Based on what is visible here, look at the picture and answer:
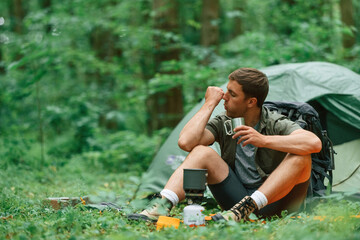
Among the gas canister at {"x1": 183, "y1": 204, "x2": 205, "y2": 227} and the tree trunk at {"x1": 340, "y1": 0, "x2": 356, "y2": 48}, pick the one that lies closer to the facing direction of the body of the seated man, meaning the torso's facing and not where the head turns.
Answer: the gas canister

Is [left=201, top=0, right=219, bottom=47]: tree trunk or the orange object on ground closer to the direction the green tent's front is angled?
the orange object on ground

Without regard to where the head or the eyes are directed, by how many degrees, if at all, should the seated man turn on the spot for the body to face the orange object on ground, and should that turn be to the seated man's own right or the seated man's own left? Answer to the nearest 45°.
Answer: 0° — they already face it

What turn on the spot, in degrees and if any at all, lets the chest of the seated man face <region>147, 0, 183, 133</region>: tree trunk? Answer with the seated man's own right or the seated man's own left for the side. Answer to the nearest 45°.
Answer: approximately 135° to the seated man's own right

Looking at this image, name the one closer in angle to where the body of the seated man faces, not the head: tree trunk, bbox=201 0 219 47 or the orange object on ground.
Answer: the orange object on ground

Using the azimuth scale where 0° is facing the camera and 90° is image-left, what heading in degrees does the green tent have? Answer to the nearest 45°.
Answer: approximately 0°

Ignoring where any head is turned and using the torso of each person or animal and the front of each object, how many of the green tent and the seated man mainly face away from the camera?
0

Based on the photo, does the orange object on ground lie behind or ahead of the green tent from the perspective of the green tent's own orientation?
ahead

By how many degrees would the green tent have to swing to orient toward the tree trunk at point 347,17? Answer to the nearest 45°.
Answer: approximately 180°

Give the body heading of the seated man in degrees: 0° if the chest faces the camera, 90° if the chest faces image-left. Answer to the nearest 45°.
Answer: approximately 45°

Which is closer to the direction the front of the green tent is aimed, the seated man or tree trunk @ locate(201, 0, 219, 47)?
the seated man

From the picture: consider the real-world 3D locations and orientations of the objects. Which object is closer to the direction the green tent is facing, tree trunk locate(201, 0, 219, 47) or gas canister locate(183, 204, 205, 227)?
the gas canister

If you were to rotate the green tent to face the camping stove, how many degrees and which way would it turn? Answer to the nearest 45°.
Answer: approximately 45° to its right

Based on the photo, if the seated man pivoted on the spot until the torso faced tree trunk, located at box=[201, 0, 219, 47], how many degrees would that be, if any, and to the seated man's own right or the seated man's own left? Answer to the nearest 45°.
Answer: approximately 135° to the seated man's own right

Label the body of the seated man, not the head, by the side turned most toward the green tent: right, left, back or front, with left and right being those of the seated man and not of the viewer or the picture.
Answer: back

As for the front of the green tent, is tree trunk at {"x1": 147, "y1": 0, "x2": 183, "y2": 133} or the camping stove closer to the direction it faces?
the camping stove
